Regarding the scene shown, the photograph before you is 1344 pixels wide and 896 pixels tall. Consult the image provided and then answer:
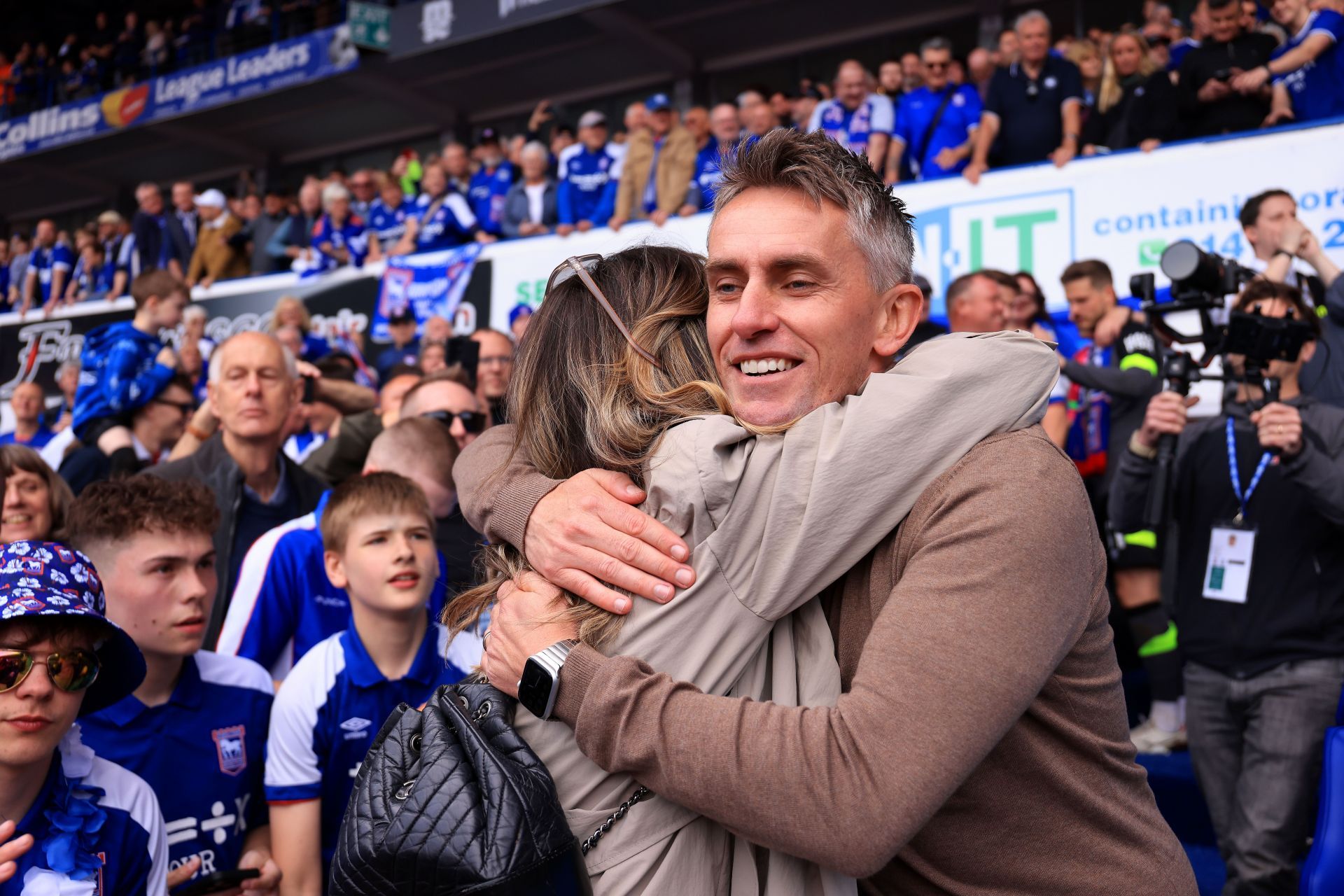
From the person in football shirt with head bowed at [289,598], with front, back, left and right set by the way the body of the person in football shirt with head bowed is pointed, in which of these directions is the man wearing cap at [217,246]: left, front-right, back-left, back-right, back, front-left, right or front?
back-left

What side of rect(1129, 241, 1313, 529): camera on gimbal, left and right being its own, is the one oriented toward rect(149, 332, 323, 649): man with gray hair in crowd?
front

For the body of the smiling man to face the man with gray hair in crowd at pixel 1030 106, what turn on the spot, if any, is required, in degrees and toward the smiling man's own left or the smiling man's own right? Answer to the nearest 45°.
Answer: approximately 135° to the smiling man's own right

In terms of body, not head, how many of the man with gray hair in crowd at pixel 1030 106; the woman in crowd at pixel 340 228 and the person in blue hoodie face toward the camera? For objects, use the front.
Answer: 2

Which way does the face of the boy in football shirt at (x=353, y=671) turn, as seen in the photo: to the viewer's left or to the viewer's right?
to the viewer's right

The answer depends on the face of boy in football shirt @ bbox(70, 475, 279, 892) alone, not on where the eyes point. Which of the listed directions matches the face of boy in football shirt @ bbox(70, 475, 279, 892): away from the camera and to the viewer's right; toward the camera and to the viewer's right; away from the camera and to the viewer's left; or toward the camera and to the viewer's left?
toward the camera and to the viewer's right

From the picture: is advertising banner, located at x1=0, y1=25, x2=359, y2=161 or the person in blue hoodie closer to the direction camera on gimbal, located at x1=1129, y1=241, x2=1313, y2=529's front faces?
the person in blue hoodie

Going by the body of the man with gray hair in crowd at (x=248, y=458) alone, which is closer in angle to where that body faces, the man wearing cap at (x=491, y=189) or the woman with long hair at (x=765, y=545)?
the woman with long hair

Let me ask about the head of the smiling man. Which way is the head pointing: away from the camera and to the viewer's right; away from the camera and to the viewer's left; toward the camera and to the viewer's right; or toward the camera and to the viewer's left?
toward the camera and to the viewer's left

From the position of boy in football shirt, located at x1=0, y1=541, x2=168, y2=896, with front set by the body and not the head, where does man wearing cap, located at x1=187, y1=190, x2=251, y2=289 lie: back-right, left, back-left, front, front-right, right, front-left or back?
back

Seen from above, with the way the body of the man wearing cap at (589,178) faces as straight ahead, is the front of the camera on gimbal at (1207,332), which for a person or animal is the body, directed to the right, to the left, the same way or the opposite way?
to the right

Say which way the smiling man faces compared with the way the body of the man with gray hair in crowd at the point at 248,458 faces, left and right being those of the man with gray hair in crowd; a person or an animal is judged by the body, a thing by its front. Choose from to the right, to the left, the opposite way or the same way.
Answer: to the right
